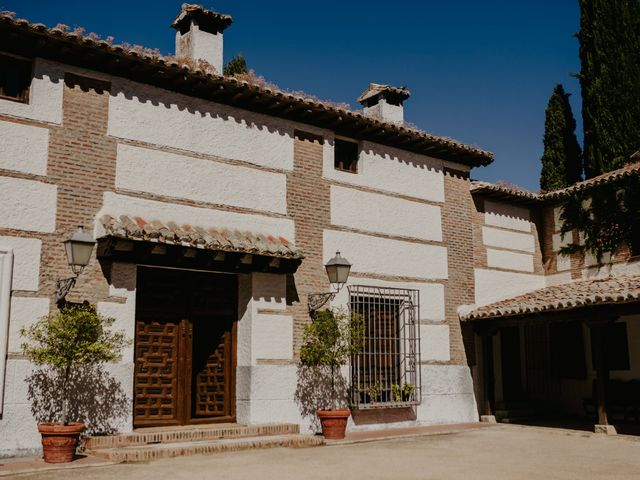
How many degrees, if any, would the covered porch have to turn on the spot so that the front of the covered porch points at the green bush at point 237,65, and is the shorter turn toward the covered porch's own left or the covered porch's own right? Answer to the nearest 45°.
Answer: approximately 90° to the covered porch's own right

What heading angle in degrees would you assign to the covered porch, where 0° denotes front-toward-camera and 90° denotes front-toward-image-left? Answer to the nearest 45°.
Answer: approximately 45°

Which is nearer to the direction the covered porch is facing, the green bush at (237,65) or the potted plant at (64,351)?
the potted plant
